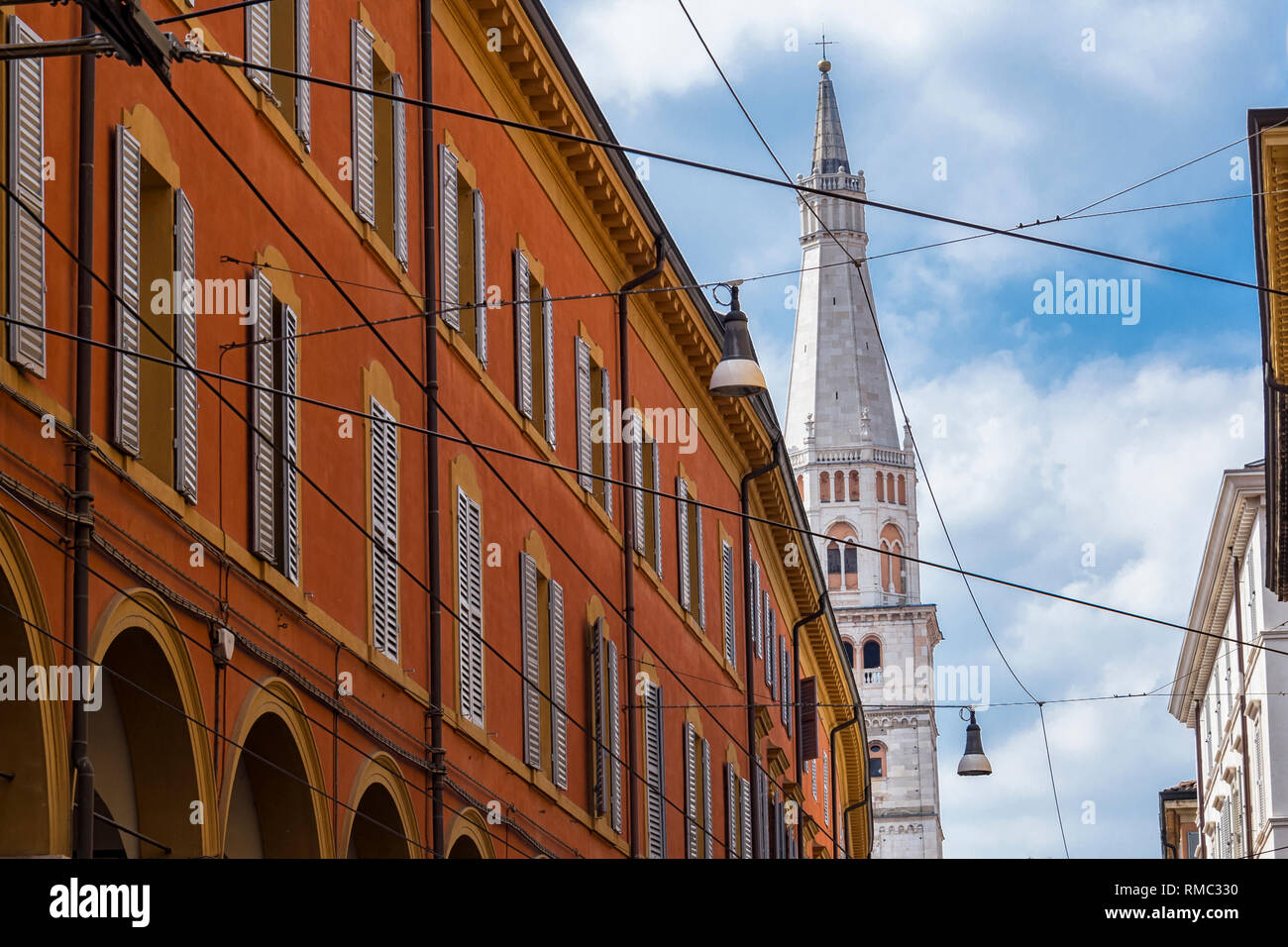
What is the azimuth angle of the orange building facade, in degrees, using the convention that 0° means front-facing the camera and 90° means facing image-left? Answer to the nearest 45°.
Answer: approximately 315°
